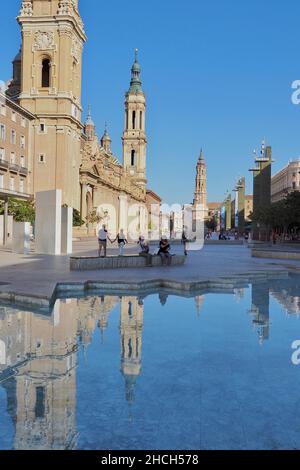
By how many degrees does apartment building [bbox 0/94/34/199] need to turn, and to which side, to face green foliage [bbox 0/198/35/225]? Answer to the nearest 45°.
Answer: approximately 45° to its right

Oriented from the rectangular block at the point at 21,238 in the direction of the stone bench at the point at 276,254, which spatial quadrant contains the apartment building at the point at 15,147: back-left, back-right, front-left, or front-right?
back-left

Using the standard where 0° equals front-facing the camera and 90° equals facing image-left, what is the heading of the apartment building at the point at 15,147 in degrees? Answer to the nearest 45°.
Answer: approximately 315°

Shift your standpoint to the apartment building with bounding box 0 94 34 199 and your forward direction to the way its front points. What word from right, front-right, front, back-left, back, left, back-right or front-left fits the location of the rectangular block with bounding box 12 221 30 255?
front-right

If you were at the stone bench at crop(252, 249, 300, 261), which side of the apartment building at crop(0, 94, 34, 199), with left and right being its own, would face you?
front
